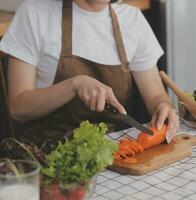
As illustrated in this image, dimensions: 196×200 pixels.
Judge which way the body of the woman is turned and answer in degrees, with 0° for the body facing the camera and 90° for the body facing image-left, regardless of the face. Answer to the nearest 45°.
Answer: approximately 315°

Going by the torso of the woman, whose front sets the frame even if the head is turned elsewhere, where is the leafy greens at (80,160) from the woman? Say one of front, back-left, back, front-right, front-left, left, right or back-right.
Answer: front-right

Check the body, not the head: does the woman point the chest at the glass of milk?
no
